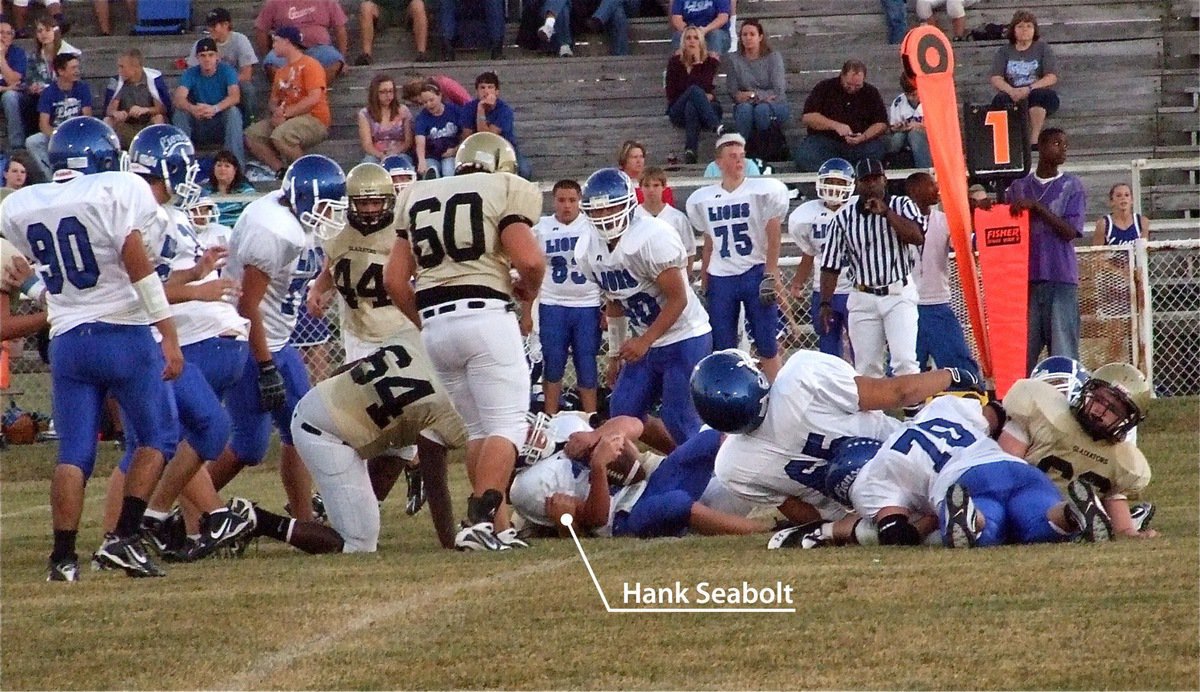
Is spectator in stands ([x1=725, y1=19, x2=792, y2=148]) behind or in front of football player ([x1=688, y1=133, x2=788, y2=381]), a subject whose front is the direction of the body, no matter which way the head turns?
behind

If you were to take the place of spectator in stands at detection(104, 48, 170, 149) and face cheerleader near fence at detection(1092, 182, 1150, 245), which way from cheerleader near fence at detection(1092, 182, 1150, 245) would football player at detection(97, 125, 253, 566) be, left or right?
right

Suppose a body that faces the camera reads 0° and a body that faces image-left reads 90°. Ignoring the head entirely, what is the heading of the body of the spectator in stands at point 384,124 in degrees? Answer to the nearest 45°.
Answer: approximately 0°

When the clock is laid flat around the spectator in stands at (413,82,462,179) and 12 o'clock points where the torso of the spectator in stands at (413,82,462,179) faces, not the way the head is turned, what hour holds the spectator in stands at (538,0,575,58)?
the spectator in stands at (538,0,575,58) is roughly at 7 o'clock from the spectator in stands at (413,82,462,179).

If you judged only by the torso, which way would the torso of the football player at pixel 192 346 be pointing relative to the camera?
to the viewer's right

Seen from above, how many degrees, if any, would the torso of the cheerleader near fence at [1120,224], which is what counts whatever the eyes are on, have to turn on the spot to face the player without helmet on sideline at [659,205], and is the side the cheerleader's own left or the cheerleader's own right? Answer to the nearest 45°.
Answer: approximately 45° to the cheerleader's own right

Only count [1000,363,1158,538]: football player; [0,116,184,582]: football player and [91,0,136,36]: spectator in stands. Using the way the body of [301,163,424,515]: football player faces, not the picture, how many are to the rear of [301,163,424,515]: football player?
1
